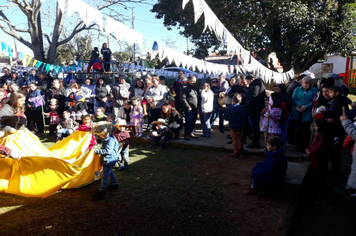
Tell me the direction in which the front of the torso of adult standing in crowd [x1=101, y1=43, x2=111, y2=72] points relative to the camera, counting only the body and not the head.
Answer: toward the camera

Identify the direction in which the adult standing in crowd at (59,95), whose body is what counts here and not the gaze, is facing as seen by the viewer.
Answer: toward the camera

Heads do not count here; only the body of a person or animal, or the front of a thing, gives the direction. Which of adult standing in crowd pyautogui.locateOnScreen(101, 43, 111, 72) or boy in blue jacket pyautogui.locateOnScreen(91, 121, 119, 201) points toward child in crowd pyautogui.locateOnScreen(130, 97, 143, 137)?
the adult standing in crowd

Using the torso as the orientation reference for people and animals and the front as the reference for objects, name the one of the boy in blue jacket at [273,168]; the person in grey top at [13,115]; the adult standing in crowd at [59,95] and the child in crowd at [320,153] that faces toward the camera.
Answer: the adult standing in crowd at [59,95]

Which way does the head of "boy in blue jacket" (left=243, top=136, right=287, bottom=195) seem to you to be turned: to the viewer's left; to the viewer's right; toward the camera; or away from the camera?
to the viewer's left

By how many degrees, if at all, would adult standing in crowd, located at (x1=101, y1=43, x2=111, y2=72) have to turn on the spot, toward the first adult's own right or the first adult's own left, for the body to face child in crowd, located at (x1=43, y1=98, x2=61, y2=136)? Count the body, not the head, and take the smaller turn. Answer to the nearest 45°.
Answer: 0° — they already face them

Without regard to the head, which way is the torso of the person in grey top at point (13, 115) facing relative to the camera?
to the viewer's right

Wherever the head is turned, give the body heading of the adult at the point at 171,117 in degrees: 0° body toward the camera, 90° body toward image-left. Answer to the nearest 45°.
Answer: approximately 45°

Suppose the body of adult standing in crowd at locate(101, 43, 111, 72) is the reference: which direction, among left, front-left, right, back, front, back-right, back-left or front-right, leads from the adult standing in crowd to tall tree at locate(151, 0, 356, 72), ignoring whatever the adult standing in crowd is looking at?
left

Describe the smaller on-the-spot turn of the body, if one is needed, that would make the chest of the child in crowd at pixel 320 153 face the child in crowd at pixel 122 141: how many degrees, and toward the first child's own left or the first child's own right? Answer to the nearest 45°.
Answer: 0° — they already face them

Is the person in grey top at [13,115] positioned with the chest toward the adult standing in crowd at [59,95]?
no

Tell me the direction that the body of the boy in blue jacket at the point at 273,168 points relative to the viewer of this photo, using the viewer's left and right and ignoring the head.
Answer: facing to the left of the viewer

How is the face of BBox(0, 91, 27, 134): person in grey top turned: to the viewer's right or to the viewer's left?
to the viewer's right

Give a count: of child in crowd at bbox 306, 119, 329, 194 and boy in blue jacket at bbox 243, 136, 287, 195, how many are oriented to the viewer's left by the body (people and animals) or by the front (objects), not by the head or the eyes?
2

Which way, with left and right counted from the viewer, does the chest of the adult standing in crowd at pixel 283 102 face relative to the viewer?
facing the viewer and to the left of the viewer
